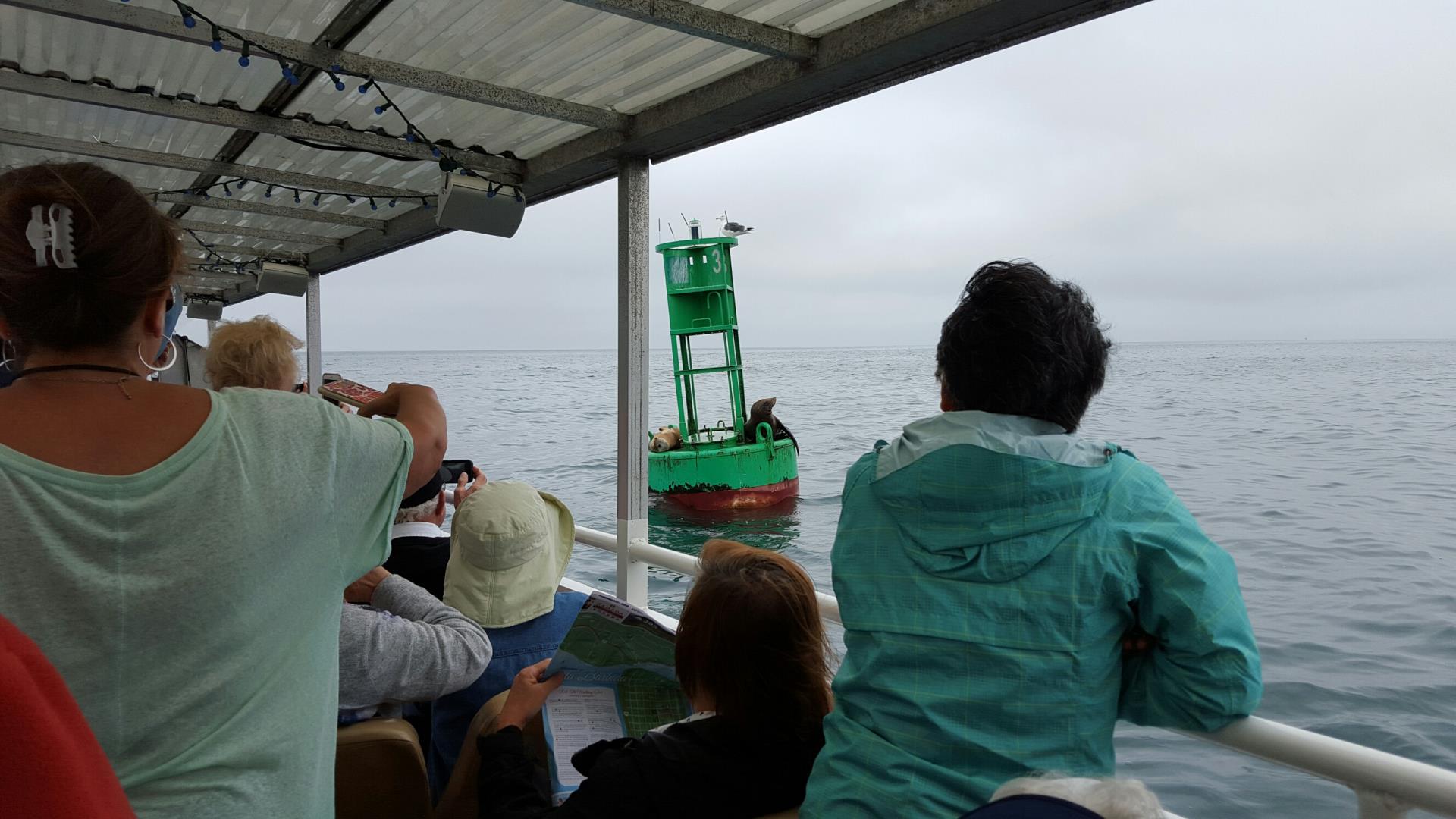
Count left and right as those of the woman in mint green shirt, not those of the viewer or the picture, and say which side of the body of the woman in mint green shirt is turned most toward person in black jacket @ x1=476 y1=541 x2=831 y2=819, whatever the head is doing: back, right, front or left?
right

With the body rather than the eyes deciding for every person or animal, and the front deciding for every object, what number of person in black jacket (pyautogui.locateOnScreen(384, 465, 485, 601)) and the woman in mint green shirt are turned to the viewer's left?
0

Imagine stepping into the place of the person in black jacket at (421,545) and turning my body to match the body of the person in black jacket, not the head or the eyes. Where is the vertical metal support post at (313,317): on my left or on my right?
on my left

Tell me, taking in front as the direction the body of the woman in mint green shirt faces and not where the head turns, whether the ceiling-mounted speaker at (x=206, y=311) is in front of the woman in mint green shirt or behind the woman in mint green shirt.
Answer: in front

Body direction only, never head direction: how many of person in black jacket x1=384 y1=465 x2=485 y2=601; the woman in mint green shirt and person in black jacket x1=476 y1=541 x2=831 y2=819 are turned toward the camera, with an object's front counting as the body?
0

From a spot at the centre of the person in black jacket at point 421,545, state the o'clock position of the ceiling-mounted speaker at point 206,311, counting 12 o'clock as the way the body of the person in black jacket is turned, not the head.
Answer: The ceiling-mounted speaker is roughly at 10 o'clock from the person in black jacket.

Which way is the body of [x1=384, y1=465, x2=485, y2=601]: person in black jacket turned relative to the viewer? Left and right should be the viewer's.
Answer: facing away from the viewer and to the right of the viewer

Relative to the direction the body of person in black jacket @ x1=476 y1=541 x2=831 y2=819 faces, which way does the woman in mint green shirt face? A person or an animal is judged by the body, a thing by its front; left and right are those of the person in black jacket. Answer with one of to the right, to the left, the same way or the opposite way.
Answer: the same way

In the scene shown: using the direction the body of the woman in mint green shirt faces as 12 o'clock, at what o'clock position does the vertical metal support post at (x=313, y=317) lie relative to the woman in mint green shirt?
The vertical metal support post is roughly at 12 o'clock from the woman in mint green shirt.

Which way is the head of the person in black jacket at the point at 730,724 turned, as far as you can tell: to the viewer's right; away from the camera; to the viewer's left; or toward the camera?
away from the camera

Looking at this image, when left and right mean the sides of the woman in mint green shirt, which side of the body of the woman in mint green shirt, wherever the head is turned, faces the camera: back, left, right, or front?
back

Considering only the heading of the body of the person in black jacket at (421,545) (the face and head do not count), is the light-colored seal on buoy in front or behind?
in front

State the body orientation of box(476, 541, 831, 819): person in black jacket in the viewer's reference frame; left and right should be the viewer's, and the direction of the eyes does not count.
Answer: facing away from the viewer and to the left of the viewer

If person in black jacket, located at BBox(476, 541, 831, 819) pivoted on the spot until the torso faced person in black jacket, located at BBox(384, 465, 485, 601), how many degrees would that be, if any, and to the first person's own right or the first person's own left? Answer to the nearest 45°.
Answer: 0° — they already face them

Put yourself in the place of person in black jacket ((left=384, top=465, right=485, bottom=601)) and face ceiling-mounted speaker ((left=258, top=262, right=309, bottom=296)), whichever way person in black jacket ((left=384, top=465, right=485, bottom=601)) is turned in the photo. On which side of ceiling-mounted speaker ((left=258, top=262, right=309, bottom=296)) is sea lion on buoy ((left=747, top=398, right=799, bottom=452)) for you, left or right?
right
